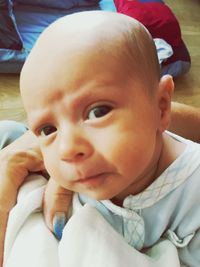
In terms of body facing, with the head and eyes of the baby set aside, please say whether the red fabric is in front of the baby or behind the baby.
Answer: behind
